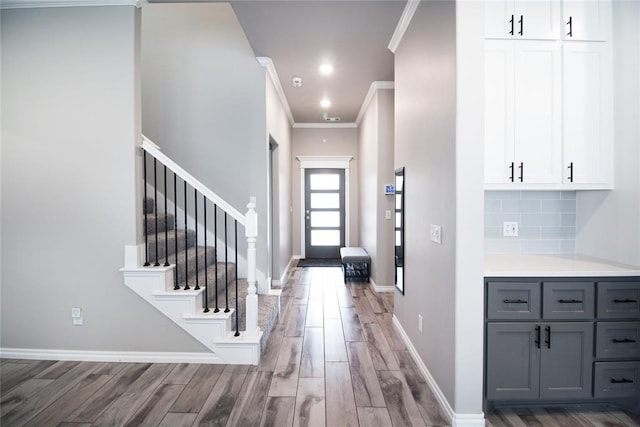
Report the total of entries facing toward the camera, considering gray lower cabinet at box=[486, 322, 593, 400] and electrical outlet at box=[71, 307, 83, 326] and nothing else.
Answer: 2

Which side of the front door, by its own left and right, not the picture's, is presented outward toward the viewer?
front

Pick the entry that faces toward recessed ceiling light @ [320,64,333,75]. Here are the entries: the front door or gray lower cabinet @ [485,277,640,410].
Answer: the front door

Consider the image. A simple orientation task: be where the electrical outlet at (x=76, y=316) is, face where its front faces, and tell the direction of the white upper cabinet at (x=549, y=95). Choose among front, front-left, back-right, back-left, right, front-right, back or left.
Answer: front-left

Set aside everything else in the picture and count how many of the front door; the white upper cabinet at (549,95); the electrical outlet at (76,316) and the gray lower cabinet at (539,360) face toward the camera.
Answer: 4

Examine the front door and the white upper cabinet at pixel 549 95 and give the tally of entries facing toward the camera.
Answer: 2

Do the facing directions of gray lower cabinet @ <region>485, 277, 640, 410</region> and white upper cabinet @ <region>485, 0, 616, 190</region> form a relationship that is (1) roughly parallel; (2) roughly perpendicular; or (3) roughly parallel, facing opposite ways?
roughly parallel

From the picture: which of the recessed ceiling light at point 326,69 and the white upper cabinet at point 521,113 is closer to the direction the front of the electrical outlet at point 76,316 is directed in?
the white upper cabinet

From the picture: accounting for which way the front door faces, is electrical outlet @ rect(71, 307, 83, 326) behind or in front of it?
in front

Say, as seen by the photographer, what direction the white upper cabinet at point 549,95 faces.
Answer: facing the viewer

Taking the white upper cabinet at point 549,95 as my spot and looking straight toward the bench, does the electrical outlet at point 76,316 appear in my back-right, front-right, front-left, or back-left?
front-left

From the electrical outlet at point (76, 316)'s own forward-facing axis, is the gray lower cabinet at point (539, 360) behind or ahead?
ahead
